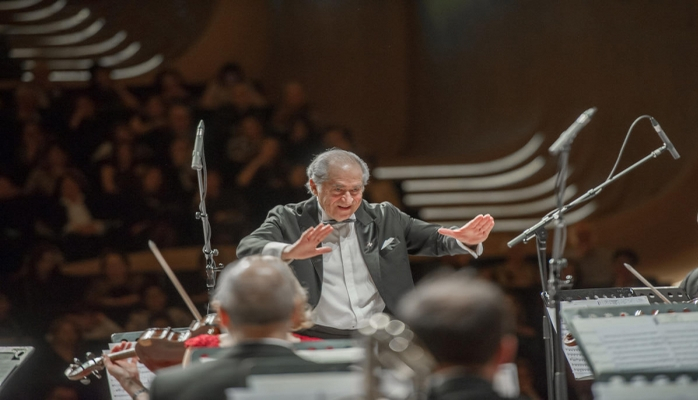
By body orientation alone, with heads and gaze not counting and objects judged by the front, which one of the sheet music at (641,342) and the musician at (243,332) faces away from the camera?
the musician

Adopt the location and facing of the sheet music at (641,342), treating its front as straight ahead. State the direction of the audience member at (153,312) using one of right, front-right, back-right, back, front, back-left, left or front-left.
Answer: back-right

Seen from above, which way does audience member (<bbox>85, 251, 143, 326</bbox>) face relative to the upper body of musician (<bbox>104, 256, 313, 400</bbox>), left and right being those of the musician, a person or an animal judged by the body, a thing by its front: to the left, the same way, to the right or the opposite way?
the opposite way

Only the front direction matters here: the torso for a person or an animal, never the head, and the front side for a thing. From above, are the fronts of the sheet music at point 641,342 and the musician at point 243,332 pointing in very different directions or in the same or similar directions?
very different directions

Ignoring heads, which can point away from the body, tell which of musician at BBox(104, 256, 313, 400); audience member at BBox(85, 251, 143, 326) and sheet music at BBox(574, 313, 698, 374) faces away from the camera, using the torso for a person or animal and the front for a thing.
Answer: the musician

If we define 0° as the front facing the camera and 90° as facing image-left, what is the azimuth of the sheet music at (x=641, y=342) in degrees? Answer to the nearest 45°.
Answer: approximately 0°

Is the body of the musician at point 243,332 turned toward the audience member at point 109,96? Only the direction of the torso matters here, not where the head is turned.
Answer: yes

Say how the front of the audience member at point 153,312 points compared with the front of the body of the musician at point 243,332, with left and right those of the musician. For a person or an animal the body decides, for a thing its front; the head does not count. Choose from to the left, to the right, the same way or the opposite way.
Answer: the opposite way

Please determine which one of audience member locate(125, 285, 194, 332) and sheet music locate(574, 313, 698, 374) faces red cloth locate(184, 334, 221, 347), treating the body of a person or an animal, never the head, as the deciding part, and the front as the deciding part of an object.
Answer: the audience member

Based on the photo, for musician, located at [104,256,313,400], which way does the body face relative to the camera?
away from the camera
